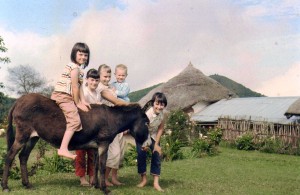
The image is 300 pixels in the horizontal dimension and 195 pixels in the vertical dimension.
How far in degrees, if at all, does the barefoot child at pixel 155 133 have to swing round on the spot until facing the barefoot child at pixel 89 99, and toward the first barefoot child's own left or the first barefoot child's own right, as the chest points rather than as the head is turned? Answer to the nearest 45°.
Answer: approximately 90° to the first barefoot child's own right

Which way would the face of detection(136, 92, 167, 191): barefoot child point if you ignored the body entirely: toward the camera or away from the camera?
toward the camera

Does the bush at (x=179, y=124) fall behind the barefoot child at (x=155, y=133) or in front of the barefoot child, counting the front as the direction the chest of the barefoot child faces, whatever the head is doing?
behind

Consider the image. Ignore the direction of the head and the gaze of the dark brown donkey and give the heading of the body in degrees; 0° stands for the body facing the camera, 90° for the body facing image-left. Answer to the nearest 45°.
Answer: approximately 270°

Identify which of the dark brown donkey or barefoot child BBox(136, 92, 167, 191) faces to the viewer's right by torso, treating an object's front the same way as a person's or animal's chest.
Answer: the dark brown donkey

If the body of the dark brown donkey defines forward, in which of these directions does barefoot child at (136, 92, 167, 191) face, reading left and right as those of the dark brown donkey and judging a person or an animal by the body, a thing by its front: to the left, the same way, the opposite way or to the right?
to the right

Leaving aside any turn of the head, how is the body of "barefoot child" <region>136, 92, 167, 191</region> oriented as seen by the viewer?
toward the camera
